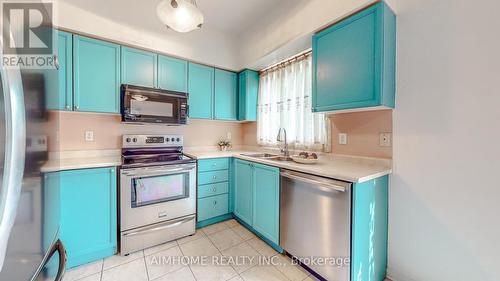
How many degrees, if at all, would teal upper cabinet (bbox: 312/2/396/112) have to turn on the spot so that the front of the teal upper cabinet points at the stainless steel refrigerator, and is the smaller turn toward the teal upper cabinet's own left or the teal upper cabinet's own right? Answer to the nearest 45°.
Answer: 0° — it already faces it

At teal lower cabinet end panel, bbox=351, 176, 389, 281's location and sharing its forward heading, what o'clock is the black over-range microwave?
The black over-range microwave is roughly at 1 o'clock from the teal lower cabinet end panel.

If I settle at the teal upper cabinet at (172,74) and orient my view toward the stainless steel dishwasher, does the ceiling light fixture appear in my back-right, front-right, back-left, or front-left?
front-right

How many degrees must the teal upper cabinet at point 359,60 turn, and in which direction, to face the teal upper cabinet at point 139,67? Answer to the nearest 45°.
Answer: approximately 45° to its right

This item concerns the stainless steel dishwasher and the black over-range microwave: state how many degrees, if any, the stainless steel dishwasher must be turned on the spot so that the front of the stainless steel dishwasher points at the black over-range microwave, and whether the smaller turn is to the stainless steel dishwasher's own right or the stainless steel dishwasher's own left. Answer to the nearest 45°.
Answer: approximately 45° to the stainless steel dishwasher's own right

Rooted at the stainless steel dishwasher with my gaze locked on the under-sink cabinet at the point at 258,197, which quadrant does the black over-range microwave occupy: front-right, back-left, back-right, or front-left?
front-left

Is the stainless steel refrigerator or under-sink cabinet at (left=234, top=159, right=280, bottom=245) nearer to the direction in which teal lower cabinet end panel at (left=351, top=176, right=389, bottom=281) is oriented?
the stainless steel refrigerator

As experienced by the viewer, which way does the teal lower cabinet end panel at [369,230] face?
facing the viewer and to the left of the viewer

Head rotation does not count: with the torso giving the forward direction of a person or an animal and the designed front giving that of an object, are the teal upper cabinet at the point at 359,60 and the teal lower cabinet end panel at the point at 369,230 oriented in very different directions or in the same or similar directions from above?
same or similar directions

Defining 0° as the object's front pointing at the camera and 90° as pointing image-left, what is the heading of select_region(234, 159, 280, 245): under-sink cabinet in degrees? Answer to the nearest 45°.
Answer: approximately 45°

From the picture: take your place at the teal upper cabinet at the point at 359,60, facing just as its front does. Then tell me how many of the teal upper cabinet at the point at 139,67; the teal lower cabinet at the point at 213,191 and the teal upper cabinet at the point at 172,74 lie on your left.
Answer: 0

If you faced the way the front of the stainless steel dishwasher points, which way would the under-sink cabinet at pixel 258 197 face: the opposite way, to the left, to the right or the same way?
the same way

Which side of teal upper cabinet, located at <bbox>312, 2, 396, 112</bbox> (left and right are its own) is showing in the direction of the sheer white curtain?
right

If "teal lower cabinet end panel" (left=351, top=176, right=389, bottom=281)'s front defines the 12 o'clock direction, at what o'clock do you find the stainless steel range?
The stainless steel range is roughly at 1 o'clock from the teal lower cabinet end panel.
